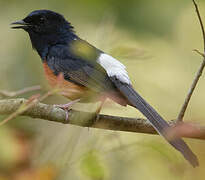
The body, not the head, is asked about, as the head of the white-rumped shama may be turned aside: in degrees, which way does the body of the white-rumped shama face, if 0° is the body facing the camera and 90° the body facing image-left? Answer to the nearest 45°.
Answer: approximately 90°
